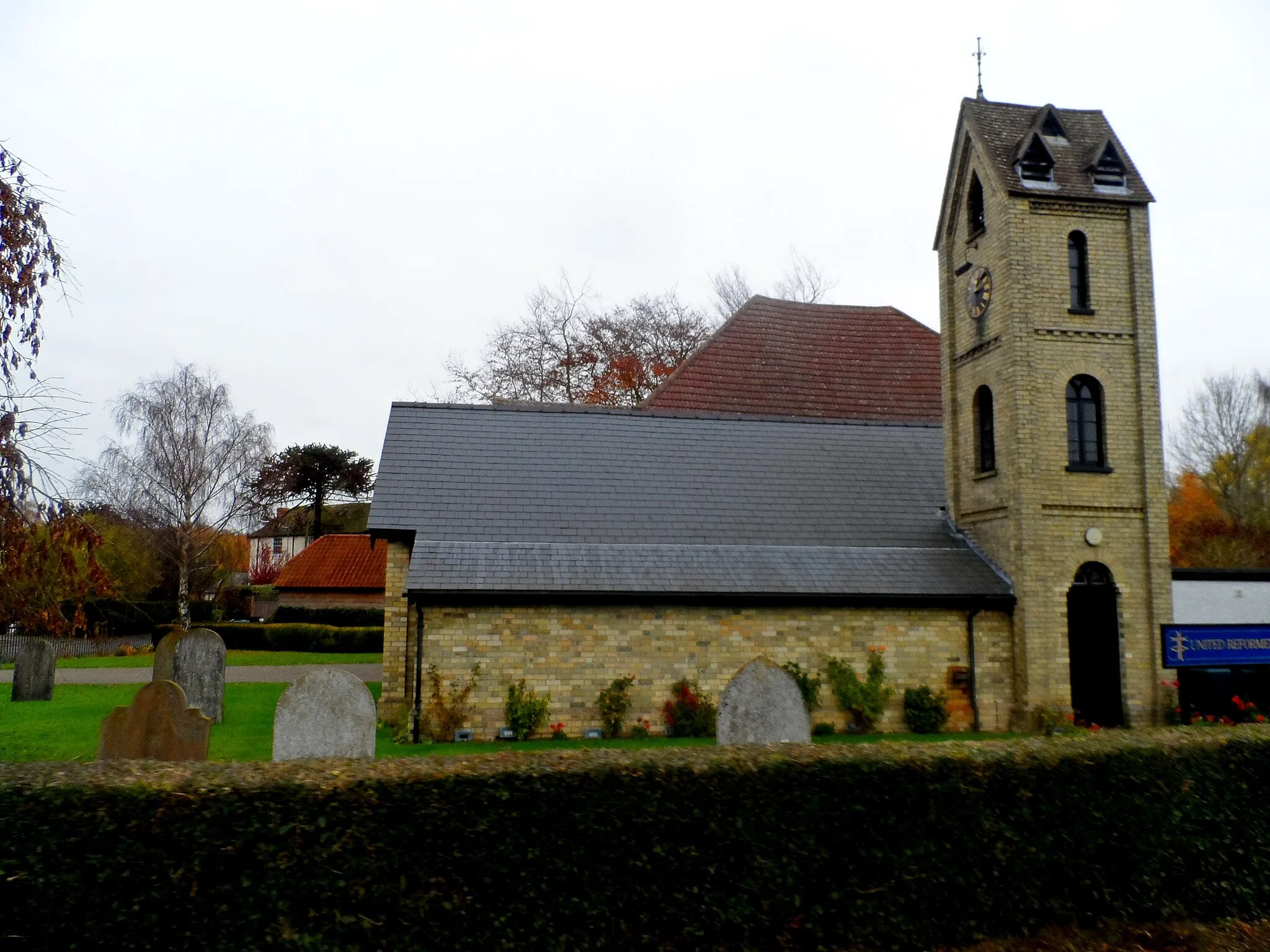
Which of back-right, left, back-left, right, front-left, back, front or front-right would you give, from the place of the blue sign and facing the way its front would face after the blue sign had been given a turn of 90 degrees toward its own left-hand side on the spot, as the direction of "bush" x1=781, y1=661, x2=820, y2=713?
back

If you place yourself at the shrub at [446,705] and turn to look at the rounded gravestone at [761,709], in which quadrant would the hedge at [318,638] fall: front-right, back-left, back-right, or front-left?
back-left

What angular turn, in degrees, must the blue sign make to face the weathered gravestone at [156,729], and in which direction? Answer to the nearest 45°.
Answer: approximately 45° to its right

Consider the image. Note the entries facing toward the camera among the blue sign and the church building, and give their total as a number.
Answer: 2

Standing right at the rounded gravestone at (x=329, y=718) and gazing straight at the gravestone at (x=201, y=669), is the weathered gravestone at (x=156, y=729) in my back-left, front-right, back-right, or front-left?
front-left

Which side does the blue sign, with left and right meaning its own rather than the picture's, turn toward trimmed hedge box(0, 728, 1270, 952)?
front

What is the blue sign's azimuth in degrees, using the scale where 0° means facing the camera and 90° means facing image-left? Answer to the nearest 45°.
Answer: approximately 0°

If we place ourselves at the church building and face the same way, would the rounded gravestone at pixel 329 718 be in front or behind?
in front

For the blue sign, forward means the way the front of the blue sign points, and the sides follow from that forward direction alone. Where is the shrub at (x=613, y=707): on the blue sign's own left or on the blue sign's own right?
on the blue sign's own right

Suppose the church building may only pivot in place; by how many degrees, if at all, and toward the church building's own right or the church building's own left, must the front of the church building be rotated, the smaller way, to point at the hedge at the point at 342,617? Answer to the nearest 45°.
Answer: approximately 135° to the church building's own right

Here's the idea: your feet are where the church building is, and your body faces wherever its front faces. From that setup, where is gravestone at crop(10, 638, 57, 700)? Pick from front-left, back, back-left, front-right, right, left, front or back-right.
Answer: right

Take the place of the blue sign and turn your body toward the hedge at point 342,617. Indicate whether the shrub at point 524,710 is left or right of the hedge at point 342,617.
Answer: left

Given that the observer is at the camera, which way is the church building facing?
facing the viewer
